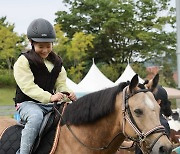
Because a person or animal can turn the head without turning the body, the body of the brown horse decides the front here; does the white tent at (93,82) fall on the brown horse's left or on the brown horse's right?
on the brown horse's left

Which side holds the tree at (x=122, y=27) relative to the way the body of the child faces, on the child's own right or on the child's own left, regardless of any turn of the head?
on the child's own left

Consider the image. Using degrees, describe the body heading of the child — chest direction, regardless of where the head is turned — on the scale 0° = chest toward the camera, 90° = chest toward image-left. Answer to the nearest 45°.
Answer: approximately 315°

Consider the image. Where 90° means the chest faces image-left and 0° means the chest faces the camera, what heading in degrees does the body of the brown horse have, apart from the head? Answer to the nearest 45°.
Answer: approximately 315°

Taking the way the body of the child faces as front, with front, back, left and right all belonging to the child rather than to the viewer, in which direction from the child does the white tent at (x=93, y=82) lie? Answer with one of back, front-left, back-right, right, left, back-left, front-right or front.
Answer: back-left
